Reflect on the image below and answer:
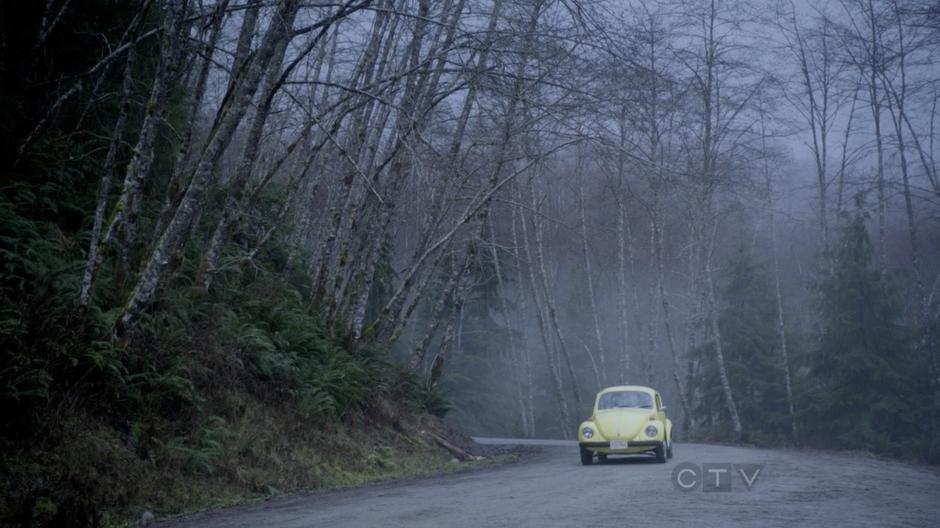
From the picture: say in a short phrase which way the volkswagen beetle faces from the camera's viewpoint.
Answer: facing the viewer

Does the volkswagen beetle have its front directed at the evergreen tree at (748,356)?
no

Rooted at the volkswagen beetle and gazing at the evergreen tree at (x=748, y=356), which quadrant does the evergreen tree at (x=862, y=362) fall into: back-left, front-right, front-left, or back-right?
front-right

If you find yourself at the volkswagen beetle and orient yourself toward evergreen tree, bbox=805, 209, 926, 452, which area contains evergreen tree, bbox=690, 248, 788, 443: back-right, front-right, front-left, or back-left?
front-left

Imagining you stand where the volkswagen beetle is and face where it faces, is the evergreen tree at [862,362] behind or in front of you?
behind
